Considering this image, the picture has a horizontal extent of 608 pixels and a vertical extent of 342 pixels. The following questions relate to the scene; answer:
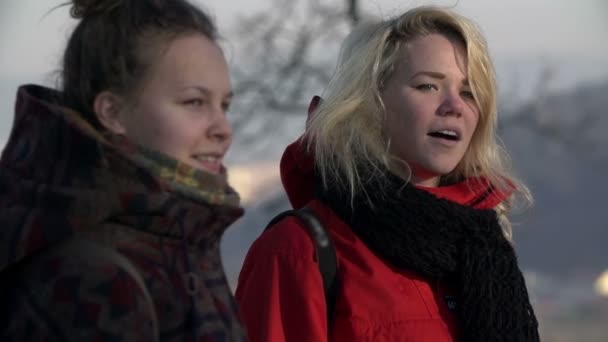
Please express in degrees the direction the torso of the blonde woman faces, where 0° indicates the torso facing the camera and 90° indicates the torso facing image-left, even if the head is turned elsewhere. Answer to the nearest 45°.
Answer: approximately 315°

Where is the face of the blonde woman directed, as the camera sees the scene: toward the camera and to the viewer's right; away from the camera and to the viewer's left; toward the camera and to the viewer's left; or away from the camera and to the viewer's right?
toward the camera and to the viewer's right
